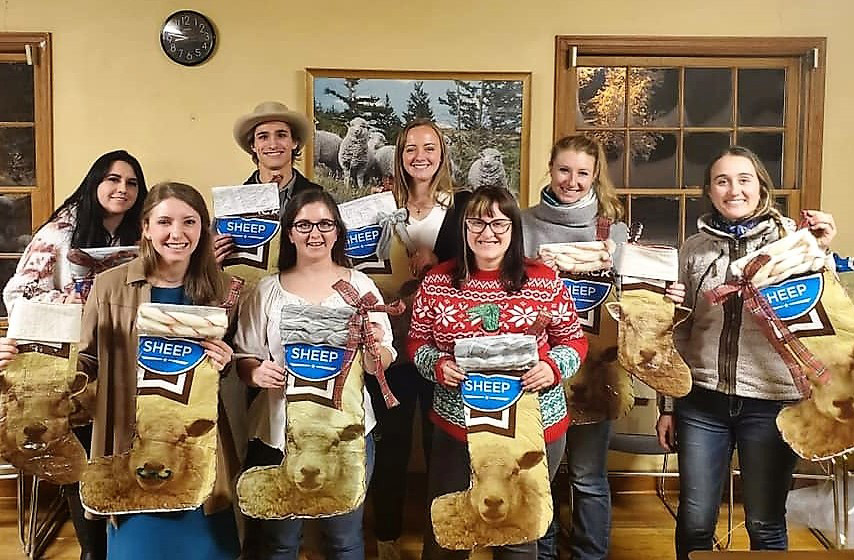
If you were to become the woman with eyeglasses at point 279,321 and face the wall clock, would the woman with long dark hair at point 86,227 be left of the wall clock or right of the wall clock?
left

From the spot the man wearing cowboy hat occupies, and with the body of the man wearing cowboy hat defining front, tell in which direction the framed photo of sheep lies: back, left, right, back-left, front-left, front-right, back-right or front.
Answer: back-left

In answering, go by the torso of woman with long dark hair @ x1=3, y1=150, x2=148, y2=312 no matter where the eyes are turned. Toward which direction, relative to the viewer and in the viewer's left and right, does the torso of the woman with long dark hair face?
facing the viewer and to the right of the viewer

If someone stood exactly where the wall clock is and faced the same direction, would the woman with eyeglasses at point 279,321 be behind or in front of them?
in front

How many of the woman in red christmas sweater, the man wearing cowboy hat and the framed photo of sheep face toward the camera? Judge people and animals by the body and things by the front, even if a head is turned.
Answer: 3

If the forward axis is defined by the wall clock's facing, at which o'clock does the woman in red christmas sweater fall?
The woman in red christmas sweater is roughly at 11 o'clock from the wall clock.

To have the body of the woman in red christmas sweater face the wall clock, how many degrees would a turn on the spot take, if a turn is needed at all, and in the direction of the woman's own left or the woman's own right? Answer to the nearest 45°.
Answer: approximately 135° to the woman's own right

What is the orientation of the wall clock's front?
toward the camera

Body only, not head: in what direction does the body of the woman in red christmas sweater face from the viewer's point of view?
toward the camera

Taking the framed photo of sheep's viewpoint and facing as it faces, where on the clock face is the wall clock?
The wall clock is roughly at 3 o'clock from the framed photo of sheep.

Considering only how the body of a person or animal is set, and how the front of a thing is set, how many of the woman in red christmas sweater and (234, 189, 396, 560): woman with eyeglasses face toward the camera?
2

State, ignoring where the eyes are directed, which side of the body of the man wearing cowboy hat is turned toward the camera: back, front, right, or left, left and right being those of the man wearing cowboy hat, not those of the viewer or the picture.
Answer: front

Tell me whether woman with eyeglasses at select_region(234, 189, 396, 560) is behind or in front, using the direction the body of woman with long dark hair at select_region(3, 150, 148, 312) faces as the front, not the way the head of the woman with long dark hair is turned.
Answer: in front
